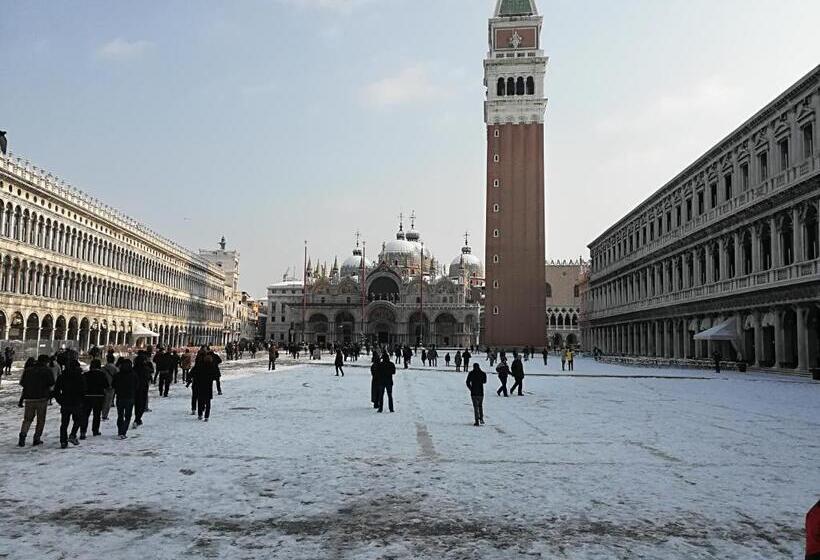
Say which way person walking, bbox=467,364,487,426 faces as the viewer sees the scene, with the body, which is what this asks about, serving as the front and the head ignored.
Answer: away from the camera

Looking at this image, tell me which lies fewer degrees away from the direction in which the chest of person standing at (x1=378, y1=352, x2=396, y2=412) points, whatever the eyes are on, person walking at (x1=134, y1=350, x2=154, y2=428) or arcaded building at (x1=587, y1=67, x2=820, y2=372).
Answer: the arcaded building

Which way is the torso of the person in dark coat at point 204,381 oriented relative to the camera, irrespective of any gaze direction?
away from the camera

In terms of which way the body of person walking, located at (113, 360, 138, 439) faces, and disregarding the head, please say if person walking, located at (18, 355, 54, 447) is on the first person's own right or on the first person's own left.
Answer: on the first person's own left

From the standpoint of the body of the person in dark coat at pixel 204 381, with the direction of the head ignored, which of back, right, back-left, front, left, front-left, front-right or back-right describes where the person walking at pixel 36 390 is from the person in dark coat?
back-left

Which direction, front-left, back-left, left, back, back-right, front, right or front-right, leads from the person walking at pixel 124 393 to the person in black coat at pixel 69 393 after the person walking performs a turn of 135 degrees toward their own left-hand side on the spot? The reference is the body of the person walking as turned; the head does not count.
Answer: front

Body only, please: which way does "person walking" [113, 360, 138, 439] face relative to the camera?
away from the camera

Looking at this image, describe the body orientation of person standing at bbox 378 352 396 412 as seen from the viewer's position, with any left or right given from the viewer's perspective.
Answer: facing away from the viewer

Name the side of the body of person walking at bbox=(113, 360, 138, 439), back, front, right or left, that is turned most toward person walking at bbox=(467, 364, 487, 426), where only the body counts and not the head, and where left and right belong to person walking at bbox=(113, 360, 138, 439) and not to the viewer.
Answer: right
